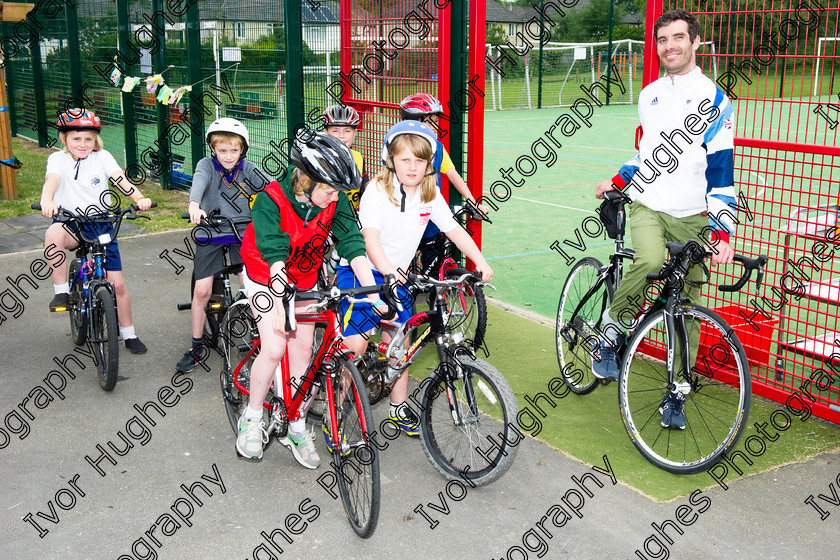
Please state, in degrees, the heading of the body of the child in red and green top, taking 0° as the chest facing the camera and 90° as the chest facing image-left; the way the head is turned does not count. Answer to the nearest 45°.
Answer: approximately 315°

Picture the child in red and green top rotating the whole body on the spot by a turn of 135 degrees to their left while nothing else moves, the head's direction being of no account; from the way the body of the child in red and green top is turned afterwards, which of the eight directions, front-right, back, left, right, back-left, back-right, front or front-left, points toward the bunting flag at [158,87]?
front

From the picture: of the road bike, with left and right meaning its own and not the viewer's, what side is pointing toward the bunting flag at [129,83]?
back

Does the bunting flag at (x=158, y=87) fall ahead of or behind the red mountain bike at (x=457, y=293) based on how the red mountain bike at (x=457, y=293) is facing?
behind

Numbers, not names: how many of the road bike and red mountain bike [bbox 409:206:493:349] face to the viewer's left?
0

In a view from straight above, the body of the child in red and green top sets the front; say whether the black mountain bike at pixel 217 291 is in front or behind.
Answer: behind

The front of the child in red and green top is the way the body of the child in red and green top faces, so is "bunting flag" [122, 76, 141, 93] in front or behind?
behind

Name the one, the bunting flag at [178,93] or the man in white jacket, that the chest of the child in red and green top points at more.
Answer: the man in white jacket

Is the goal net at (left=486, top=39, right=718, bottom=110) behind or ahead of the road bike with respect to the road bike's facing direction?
behind

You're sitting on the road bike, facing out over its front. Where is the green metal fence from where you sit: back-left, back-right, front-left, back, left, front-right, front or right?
back

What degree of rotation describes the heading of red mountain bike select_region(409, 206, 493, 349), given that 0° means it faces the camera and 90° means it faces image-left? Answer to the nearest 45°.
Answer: approximately 315°
